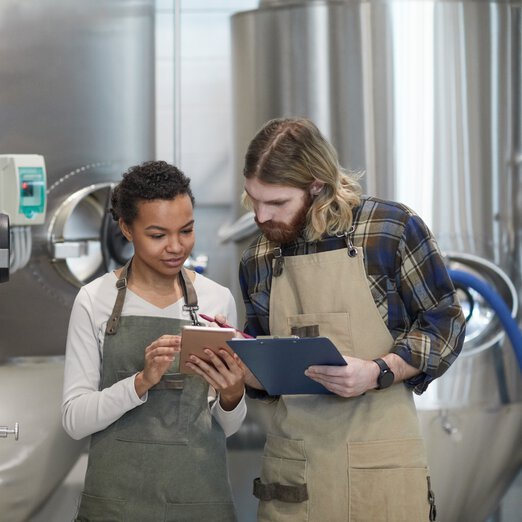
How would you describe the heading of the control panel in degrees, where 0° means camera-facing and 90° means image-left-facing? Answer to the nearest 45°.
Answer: approximately 315°

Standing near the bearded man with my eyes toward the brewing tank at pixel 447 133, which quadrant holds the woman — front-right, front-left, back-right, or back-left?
back-left

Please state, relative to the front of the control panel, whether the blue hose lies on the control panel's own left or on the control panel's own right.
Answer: on the control panel's own left

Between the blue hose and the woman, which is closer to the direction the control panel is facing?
the woman

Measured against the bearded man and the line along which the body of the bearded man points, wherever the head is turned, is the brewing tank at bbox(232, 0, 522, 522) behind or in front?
behind

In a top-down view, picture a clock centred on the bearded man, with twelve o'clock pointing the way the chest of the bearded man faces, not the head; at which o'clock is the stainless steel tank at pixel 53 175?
The stainless steel tank is roughly at 3 o'clock from the bearded man.

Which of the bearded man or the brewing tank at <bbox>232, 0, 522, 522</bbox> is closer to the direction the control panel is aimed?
the bearded man

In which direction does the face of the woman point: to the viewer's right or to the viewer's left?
to the viewer's right

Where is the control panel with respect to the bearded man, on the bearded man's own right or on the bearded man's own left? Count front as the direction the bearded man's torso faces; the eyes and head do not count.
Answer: on the bearded man's own right

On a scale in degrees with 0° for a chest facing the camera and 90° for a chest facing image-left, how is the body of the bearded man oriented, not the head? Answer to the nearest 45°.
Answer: approximately 45°
